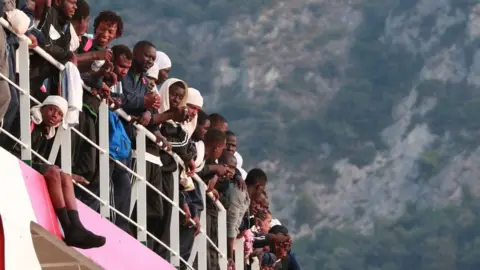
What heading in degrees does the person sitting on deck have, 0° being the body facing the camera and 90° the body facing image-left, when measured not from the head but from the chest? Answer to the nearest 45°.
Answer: approximately 315°

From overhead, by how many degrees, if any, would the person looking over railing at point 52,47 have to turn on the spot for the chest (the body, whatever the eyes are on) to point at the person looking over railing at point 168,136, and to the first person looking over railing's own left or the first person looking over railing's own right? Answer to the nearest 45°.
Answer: approximately 90° to the first person looking over railing's own left

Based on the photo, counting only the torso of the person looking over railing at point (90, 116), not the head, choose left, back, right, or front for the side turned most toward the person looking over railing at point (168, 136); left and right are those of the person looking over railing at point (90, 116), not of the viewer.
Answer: left

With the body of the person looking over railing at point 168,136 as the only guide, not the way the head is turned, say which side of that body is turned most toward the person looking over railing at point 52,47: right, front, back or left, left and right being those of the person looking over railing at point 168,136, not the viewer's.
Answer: right

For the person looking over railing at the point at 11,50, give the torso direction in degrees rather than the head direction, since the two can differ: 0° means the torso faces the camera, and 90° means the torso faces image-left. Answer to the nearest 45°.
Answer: approximately 315°

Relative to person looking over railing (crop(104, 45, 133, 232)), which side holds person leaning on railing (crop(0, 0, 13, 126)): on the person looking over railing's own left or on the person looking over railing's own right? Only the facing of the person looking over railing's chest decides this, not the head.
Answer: on the person looking over railing's own right
